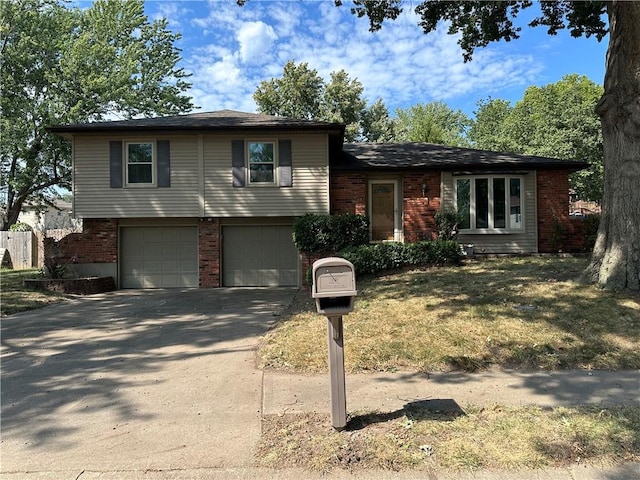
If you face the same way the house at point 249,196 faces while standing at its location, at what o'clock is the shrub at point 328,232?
The shrub is roughly at 10 o'clock from the house.

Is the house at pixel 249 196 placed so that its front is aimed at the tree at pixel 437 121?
no

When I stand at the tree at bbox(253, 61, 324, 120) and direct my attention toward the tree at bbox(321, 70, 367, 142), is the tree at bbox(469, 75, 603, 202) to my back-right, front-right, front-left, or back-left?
front-right

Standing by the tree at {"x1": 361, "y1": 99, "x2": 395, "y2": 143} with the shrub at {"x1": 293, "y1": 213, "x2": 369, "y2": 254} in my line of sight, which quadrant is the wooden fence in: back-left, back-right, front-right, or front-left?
front-right

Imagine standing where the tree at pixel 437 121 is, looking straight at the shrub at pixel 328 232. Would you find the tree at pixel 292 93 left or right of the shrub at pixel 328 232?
right

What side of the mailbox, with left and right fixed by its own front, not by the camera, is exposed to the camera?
front

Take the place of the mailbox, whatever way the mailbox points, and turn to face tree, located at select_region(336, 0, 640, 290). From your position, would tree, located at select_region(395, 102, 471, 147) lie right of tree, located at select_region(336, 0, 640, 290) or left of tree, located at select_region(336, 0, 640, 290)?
left

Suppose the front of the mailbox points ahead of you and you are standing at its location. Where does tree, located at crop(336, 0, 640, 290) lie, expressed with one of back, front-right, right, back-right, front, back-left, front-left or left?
back-left

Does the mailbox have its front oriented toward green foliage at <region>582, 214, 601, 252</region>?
no

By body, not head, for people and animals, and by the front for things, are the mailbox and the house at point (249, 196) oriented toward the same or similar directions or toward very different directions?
same or similar directions

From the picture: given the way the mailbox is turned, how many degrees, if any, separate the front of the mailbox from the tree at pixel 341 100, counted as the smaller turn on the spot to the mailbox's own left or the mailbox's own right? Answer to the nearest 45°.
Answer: approximately 180°

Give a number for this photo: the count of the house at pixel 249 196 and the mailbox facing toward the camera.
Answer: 2

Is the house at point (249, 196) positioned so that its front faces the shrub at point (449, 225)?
no

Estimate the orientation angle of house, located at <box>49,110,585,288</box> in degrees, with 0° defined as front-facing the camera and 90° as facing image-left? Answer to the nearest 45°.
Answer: approximately 0°

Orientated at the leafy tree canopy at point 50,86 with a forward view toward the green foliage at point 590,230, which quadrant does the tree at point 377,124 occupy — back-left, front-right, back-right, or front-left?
front-left
